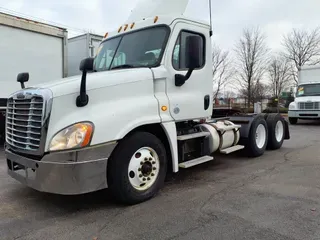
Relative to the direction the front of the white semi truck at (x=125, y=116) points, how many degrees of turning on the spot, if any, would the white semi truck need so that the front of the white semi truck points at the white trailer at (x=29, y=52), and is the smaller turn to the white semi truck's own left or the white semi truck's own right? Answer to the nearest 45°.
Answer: approximately 90° to the white semi truck's own right

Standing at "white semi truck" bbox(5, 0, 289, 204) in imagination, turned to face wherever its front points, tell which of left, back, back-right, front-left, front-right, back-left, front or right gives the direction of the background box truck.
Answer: back

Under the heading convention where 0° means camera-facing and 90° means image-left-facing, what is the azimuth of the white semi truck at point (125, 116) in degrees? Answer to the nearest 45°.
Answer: approximately 45°

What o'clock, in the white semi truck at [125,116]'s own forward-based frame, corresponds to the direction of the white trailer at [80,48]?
The white trailer is roughly at 4 o'clock from the white semi truck.

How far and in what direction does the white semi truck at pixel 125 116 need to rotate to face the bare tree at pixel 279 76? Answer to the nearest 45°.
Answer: approximately 180°
